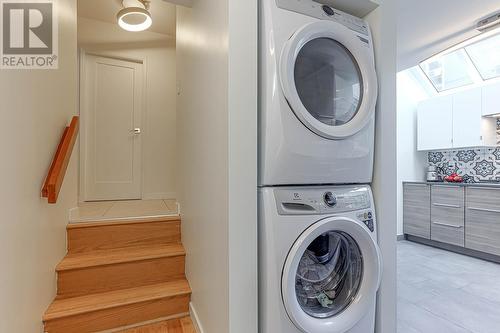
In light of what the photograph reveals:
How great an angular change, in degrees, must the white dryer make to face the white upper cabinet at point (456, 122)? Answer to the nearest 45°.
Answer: approximately 90° to its left

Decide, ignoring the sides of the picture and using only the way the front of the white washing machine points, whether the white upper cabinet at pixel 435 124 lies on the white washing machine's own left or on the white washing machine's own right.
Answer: on the white washing machine's own left

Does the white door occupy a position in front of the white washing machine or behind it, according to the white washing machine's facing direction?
behind

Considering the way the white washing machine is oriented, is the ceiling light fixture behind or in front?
behind

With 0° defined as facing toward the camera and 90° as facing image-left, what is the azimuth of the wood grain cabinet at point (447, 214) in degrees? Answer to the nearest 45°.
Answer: approximately 45°

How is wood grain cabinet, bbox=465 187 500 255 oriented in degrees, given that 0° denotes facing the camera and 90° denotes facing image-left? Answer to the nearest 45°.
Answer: approximately 45°
